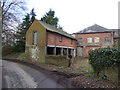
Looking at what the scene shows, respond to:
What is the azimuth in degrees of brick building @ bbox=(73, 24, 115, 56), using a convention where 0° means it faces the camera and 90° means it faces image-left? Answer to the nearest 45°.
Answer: approximately 0°

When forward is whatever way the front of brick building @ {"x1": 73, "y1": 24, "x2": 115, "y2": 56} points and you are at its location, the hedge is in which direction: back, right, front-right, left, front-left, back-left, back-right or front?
front

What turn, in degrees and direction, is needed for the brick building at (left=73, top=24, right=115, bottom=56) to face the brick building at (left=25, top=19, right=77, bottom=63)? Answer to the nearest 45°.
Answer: approximately 45° to its right

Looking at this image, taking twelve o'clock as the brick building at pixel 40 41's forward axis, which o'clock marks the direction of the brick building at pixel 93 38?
the brick building at pixel 93 38 is roughly at 9 o'clock from the brick building at pixel 40 41.

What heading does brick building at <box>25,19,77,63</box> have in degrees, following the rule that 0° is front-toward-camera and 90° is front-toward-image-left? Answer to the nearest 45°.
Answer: approximately 315°

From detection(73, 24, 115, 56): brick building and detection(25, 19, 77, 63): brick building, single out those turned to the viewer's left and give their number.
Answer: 0

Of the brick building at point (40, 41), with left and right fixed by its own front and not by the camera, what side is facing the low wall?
front
